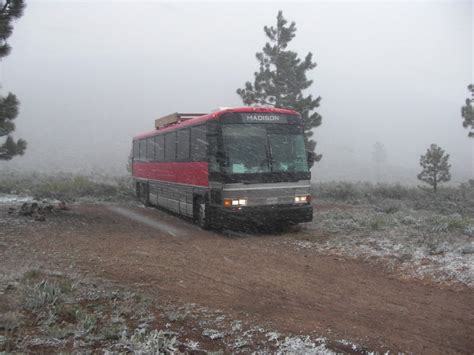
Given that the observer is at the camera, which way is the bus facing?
facing the viewer and to the right of the viewer

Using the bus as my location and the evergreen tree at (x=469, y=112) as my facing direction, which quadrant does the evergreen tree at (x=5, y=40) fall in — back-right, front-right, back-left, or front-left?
back-left

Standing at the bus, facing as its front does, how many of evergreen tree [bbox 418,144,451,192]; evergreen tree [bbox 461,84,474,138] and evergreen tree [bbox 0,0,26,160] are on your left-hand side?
2

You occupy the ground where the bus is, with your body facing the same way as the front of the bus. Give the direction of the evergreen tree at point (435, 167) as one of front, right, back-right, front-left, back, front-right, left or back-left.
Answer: left

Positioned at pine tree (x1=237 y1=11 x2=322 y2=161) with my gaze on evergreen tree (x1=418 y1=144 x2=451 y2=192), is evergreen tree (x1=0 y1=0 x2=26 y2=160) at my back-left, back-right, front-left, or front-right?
back-right

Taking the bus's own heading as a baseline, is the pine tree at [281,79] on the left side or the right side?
on its left

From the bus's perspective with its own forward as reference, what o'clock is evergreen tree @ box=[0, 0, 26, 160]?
The evergreen tree is roughly at 5 o'clock from the bus.

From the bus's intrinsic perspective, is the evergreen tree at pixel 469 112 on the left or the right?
on its left
